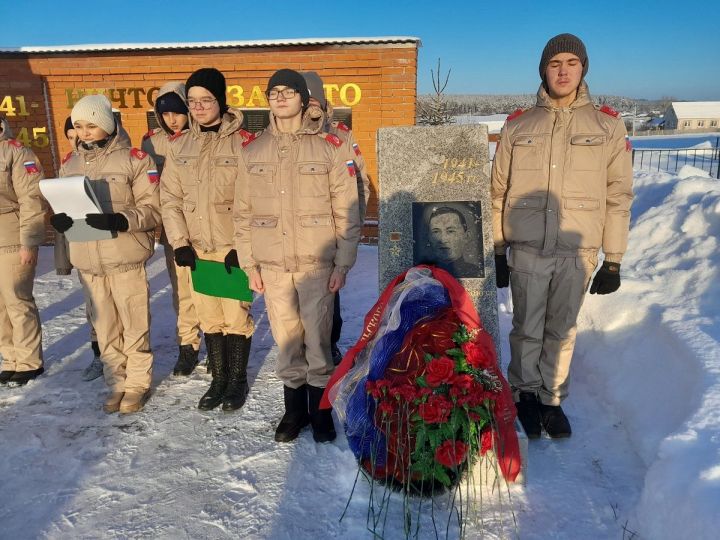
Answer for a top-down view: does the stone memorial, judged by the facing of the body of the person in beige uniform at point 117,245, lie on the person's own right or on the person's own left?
on the person's own left

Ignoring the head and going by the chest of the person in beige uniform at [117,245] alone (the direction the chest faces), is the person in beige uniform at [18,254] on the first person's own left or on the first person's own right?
on the first person's own right

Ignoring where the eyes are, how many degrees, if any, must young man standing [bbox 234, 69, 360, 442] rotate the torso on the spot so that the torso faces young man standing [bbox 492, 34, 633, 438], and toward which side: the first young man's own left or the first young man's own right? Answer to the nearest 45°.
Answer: approximately 90° to the first young man's own left

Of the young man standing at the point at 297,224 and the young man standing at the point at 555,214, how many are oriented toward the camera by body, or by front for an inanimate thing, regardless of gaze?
2

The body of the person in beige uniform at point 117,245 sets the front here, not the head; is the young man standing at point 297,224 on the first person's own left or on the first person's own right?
on the first person's own left

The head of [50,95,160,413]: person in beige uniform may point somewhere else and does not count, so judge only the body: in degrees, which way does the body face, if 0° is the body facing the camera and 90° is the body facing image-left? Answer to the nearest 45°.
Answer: approximately 45°
